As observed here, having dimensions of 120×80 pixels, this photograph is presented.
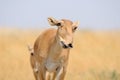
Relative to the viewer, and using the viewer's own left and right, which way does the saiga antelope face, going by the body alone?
facing the viewer and to the right of the viewer
